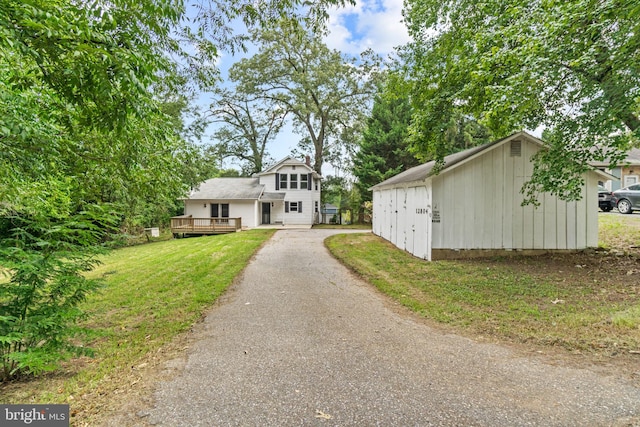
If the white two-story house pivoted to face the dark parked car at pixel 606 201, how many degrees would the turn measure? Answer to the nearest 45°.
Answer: approximately 45° to its left

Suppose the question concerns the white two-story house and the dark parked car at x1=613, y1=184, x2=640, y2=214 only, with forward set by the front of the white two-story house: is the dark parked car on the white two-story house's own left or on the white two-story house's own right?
on the white two-story house's own left

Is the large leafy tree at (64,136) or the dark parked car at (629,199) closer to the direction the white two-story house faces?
the large leafy tree

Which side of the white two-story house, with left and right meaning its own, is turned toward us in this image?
front

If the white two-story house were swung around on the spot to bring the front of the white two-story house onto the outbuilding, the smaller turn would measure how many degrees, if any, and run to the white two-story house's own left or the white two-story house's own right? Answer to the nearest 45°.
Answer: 0° — it already faces it

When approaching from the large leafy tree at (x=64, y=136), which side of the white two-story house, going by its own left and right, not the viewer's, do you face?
front
